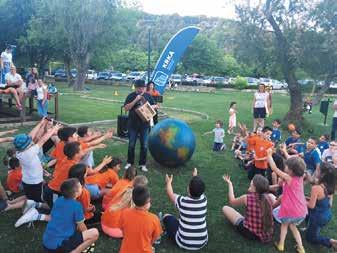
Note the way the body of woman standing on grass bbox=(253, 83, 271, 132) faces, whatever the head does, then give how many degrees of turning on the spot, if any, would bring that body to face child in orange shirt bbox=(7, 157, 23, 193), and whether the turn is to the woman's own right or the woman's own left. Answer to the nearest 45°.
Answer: approximately 45° to the woman's own right

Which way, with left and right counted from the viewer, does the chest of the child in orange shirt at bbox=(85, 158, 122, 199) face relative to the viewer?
facing to the right of the viewer

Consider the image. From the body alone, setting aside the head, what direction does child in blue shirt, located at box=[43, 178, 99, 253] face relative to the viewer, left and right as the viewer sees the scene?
facing away from the viewer and to the right of the viewer

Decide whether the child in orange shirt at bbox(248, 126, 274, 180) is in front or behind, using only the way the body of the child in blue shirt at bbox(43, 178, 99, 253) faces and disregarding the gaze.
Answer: in front

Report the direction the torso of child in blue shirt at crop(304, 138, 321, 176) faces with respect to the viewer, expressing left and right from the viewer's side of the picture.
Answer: facing the viewer and to the left of the viewer

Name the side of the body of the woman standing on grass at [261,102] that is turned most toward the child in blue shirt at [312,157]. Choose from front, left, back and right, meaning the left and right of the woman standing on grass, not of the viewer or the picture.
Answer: front

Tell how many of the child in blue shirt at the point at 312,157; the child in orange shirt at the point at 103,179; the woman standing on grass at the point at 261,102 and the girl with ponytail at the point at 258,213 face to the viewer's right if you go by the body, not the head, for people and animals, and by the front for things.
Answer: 1

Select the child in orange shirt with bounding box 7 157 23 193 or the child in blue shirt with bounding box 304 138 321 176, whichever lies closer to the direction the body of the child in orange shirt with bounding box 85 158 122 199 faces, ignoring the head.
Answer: the child in blue shirt

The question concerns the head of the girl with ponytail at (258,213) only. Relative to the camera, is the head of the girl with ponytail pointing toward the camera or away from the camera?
away from the camera

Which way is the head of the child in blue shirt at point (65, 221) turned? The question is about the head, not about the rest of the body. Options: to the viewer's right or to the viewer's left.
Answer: to the viewer's right

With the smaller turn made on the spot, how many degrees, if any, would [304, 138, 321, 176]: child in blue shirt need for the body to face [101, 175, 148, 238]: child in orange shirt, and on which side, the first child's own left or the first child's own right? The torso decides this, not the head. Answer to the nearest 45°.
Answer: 0° — they already face them

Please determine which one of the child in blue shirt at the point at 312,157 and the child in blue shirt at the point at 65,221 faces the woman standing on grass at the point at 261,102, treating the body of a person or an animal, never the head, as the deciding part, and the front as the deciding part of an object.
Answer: the child in blue shirt at the point at 65,221

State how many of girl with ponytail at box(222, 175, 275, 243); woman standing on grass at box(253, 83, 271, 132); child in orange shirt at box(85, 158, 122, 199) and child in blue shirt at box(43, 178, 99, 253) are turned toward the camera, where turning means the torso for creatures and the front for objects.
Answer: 1

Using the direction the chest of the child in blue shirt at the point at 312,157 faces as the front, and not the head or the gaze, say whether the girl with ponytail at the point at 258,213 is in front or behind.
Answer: in front

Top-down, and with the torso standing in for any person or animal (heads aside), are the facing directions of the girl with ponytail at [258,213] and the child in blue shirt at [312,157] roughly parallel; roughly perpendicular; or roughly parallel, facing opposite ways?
roughly perpendicular

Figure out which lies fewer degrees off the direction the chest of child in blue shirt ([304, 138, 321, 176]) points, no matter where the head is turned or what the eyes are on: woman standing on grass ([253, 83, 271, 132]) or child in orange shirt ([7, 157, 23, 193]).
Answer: the child in orange shirt
